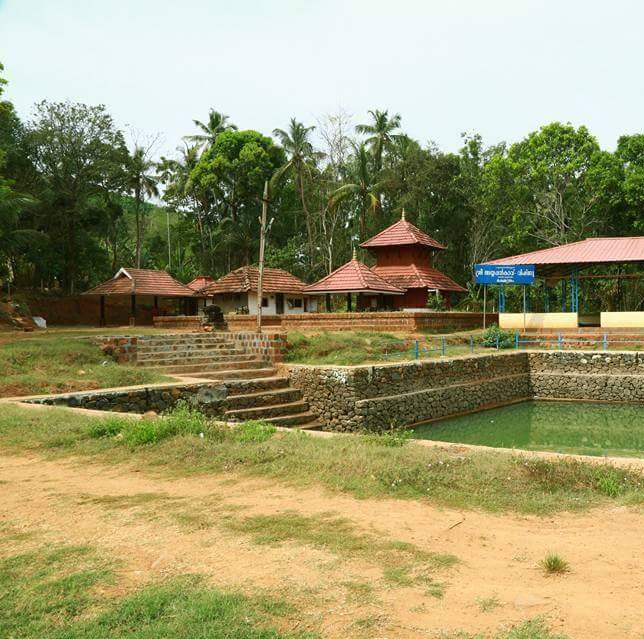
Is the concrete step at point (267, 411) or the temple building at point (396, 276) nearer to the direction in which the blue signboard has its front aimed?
the concrete step

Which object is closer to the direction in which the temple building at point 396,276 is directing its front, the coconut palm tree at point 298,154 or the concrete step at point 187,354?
the concrete step

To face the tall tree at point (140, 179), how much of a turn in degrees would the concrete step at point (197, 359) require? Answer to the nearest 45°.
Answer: approximately 180°

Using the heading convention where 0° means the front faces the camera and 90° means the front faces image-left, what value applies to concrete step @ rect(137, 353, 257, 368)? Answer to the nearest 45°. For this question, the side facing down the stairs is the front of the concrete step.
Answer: approximately 0°

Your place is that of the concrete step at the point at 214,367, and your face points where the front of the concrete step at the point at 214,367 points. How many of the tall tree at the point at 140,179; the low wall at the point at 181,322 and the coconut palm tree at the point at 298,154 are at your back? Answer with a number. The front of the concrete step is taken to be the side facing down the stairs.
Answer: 3

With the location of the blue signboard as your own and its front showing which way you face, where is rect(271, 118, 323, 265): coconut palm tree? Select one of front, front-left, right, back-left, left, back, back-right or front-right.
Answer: back-right

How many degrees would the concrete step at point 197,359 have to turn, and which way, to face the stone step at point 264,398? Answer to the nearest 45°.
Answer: approximately 45° to its left
